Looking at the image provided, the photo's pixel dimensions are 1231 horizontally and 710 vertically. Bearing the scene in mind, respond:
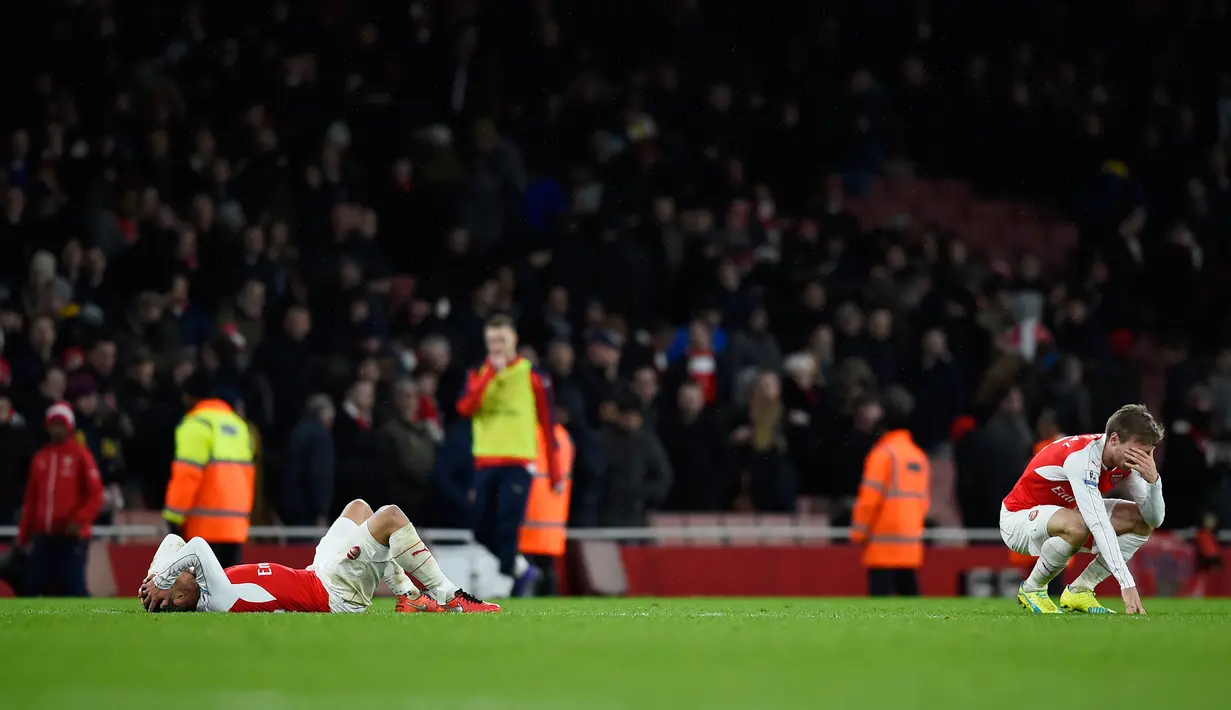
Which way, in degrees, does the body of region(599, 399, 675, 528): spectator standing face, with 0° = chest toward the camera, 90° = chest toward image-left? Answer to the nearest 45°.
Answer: approximately 0°

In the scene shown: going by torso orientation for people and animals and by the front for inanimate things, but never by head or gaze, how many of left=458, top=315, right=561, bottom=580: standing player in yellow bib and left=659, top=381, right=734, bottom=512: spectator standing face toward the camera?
2

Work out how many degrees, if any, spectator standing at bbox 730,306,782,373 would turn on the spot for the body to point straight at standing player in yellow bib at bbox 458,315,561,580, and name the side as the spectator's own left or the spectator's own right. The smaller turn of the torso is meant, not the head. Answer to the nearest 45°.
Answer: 0° — they already face them

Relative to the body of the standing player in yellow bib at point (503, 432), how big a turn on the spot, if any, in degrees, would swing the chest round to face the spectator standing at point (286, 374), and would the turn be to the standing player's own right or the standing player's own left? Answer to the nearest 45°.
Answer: approximately 135° to the standing player's own right

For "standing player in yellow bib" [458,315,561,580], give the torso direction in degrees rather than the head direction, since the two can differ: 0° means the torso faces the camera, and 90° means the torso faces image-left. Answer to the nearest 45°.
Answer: approximately 0°

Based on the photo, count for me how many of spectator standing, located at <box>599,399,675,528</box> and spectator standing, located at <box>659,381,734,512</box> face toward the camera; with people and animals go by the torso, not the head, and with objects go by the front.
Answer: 2
